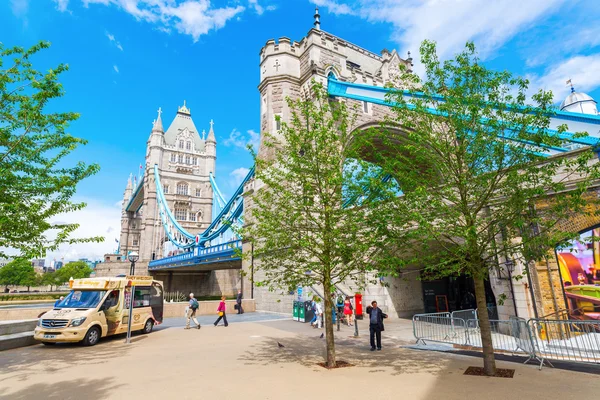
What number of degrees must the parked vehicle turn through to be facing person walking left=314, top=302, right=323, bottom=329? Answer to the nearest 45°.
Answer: approximately 135° to its left

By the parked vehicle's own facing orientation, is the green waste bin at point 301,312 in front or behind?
behind

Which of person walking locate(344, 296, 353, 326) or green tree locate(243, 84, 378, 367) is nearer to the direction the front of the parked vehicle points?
the green tree

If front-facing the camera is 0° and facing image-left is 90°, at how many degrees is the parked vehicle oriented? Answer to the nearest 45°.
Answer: approximately 45°

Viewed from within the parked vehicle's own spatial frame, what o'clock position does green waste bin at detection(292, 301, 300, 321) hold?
The green waste bin is roughly at 7 o'clock from the parked vehicle.

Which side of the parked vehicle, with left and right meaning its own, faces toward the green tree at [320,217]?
left

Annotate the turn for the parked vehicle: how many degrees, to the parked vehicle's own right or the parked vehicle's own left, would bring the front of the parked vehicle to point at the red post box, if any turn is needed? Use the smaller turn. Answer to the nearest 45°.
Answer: approximately 135° to the parked vehicle's own left

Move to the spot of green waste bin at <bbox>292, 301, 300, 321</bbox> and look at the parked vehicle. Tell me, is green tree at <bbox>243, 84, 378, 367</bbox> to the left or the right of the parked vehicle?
left

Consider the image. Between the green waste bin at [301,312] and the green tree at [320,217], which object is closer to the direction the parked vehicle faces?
the green tree
